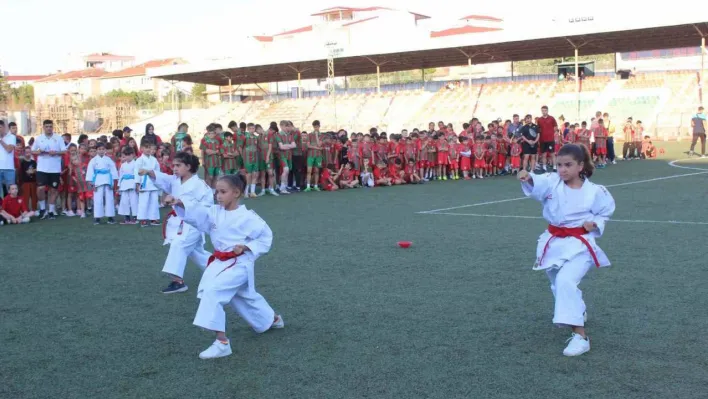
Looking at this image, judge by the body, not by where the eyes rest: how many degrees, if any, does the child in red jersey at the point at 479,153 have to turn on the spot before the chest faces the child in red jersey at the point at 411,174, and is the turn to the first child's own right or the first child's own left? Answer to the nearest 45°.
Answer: approximately 45° to the first child's own right

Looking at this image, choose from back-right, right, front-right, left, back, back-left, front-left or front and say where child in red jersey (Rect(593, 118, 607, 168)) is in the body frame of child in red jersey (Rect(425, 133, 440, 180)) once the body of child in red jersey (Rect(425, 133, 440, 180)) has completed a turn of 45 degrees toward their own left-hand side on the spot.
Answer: left

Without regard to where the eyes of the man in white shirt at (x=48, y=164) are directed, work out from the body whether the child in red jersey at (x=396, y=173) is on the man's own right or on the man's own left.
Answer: on the man's own left

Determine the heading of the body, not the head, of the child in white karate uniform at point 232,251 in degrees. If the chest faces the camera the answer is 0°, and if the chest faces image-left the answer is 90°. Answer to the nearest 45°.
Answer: approximately 45°

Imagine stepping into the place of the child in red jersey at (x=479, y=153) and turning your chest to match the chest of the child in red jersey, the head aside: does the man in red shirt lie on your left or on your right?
on your left

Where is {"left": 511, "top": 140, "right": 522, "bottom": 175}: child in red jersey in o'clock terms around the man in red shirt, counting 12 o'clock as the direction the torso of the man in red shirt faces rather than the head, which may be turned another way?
The child in red jersey is roughly at 3 o'clock from the man in red shirt.

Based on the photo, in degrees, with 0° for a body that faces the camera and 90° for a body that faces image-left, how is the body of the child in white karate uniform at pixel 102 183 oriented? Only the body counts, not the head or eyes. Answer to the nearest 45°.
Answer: approximately 0°

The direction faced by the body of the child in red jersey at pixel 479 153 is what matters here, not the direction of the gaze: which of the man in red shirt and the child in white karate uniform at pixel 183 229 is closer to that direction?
the child in white karate uniform
